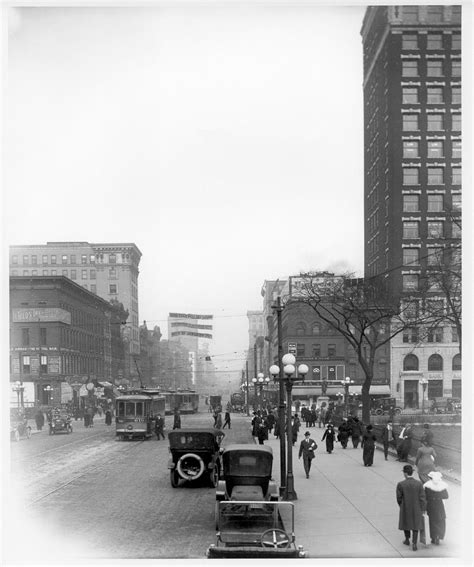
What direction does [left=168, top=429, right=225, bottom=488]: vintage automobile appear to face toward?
away from the camera

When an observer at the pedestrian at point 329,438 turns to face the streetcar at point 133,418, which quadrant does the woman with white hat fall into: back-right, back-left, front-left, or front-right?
back-left

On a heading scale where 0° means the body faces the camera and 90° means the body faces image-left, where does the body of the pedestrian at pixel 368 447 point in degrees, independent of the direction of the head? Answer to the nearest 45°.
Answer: approximately 180°
